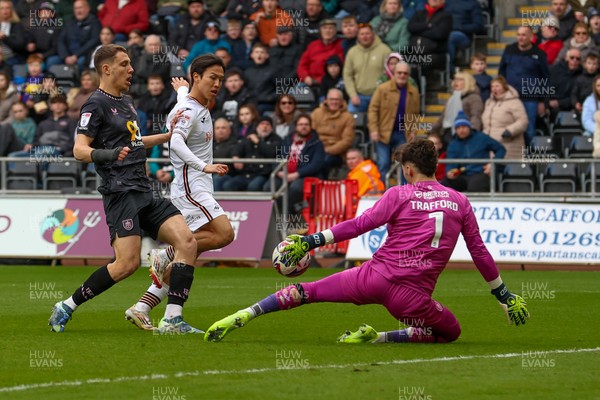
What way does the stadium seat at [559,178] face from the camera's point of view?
toward the camera

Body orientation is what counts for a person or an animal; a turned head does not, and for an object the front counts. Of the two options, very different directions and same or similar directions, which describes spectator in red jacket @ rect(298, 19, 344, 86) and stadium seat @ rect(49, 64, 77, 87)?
same or similar directions

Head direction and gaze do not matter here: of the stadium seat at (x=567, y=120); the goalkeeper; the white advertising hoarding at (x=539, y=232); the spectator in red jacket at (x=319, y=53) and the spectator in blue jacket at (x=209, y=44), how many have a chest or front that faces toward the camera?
4

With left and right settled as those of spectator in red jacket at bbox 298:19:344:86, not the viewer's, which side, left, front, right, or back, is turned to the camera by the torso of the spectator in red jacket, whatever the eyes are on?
front

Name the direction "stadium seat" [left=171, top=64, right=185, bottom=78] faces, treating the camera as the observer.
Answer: facing the viewer

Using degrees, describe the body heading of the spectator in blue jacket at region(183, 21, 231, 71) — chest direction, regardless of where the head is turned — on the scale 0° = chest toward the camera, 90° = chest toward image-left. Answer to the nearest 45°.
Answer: approximately 0°

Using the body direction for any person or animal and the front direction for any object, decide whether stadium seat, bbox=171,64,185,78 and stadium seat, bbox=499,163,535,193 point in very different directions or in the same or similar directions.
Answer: same or similar directions

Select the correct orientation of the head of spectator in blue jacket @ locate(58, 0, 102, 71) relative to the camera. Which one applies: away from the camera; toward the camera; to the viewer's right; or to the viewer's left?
toward the camera

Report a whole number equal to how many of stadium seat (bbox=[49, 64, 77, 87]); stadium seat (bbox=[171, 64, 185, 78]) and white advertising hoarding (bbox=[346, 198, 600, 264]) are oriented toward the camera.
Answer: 3

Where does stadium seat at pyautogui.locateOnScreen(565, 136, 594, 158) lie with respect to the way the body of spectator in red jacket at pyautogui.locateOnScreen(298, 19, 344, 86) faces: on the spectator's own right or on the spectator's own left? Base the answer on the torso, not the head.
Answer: on the spectator's own left

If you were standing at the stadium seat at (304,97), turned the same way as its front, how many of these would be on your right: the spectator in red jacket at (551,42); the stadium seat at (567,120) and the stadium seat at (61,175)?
1

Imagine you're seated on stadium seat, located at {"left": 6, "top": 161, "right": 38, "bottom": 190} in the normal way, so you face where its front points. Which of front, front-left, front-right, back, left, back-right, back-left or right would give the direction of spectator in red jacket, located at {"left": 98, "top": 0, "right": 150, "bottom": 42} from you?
back-left

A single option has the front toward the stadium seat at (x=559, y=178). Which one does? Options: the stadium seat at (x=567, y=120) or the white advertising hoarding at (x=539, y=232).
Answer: the stadium seat at (x=567, y=120)

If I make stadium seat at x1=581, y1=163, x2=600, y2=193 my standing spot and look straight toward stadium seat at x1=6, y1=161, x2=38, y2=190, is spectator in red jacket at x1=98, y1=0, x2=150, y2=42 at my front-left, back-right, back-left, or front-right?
front-right

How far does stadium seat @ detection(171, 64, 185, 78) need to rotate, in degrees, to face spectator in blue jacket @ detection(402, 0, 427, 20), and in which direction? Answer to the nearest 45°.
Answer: approximately 90° to its left

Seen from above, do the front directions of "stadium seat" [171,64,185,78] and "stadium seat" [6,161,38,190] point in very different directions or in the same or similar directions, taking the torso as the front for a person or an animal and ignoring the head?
same or similar directions

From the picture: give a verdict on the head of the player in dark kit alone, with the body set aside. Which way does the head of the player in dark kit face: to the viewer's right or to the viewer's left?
to the viewer's right

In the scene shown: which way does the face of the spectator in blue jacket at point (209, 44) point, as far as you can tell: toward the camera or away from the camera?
toward the camera
